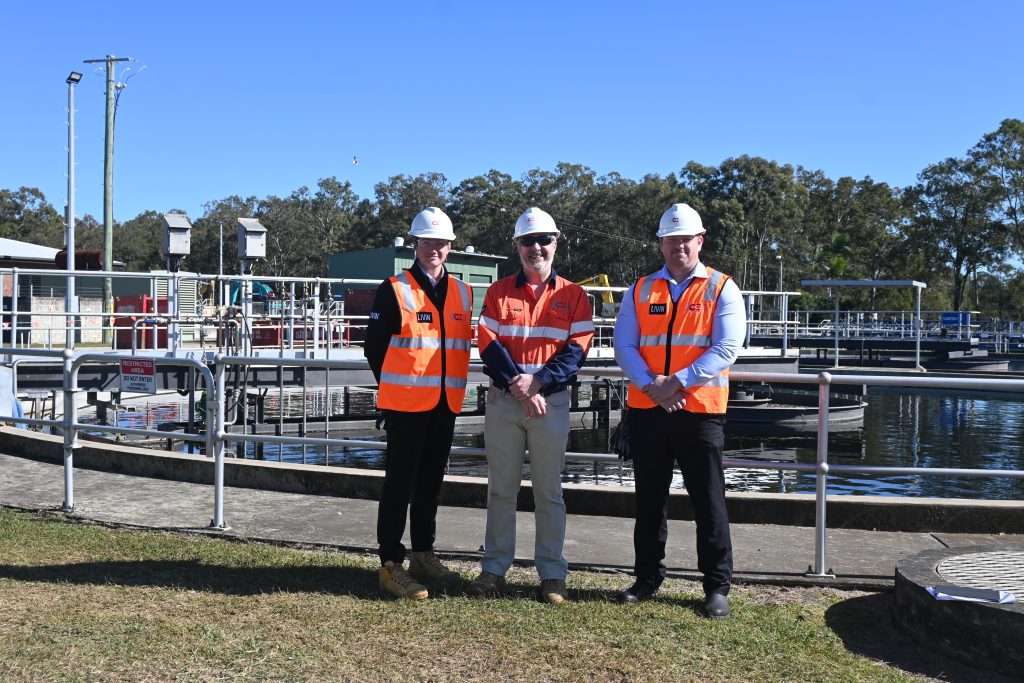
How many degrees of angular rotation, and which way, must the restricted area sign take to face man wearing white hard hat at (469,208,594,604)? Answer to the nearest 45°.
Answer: approximately 45° to its left

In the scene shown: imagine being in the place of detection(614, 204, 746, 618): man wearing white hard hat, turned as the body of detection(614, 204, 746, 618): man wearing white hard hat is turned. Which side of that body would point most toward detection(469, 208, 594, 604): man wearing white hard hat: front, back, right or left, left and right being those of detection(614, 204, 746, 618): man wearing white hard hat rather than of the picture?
right

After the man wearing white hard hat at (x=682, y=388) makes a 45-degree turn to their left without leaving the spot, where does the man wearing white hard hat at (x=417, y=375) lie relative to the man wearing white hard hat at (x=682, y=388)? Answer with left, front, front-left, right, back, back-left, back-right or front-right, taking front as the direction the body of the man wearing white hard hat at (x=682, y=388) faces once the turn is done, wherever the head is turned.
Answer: back-right

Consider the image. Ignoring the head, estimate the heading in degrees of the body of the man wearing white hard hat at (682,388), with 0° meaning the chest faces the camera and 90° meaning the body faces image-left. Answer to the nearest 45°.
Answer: approximately 0°

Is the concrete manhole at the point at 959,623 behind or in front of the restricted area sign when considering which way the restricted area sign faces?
in front

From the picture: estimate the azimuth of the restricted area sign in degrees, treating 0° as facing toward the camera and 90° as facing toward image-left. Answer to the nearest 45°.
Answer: approximately 0°

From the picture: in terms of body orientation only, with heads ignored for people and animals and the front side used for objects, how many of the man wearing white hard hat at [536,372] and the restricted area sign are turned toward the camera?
2

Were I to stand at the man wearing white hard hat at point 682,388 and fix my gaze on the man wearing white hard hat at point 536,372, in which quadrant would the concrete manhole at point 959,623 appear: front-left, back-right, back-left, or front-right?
back-left

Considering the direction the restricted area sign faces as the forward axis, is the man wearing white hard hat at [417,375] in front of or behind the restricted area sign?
in front

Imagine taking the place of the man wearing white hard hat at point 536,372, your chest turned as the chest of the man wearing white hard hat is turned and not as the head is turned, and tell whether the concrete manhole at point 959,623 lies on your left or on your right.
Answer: on your left

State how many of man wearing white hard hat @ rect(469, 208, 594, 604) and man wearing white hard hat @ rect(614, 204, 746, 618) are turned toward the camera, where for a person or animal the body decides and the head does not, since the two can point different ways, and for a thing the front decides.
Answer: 2
